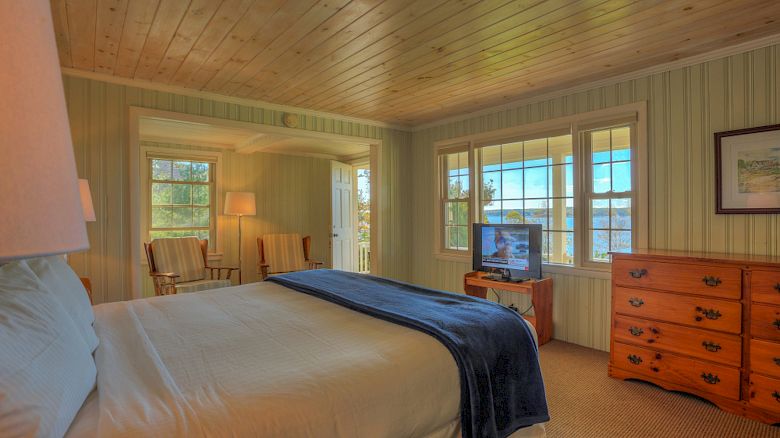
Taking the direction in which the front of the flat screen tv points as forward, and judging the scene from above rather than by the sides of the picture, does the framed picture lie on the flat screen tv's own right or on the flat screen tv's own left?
on the flat screen tv's own left

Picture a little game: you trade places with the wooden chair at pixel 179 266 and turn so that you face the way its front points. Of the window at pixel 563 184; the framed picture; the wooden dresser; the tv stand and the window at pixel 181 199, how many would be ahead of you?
4

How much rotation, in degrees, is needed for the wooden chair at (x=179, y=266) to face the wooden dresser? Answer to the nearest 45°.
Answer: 0° — it already faces it

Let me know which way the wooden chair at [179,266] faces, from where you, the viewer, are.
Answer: facing the viewer and to the right of the viewer

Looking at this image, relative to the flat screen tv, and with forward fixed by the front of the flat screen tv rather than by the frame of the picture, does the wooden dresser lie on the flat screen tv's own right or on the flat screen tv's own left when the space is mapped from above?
on the flat screen tv's own left

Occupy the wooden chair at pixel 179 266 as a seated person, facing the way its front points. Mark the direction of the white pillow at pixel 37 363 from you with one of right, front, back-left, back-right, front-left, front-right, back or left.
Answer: front-right

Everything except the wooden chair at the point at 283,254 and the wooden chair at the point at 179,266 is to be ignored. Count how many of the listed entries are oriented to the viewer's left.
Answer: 0

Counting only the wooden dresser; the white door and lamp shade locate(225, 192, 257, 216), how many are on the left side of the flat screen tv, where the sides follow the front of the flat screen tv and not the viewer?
1

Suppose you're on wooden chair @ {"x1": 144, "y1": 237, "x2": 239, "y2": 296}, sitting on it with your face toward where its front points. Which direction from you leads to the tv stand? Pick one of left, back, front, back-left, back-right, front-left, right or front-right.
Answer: front

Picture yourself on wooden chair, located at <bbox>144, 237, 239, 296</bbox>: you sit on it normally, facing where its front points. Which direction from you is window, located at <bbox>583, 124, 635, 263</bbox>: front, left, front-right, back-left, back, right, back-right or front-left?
front

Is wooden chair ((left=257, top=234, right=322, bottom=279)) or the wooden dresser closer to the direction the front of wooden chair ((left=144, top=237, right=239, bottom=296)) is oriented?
the wooden dresser

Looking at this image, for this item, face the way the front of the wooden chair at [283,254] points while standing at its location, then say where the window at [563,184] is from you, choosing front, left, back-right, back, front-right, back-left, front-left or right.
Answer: front
